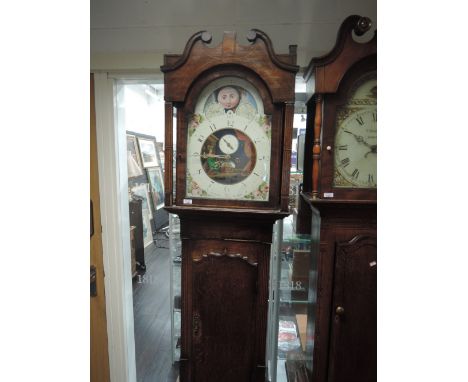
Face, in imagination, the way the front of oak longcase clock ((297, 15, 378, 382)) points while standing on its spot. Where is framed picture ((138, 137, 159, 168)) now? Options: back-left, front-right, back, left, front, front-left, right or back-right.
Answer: back-right

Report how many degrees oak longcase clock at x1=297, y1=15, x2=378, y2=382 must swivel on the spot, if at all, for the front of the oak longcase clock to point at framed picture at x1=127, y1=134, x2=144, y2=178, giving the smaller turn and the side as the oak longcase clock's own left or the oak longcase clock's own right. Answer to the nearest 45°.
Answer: approximately 135° to the oak longcase clock's own right

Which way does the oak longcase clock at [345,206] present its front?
toward the camera

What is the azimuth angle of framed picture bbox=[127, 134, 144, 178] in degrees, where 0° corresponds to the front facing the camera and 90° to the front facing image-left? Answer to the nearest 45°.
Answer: approximately 315°

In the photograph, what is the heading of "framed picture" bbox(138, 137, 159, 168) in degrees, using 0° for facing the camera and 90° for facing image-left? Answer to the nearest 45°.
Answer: approximately 315°

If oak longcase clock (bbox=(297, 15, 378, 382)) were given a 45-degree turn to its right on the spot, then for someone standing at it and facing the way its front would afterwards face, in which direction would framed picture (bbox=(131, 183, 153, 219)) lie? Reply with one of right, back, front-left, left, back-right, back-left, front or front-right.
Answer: right

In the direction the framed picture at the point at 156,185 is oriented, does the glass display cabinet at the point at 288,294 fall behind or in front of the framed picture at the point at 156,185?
in front
